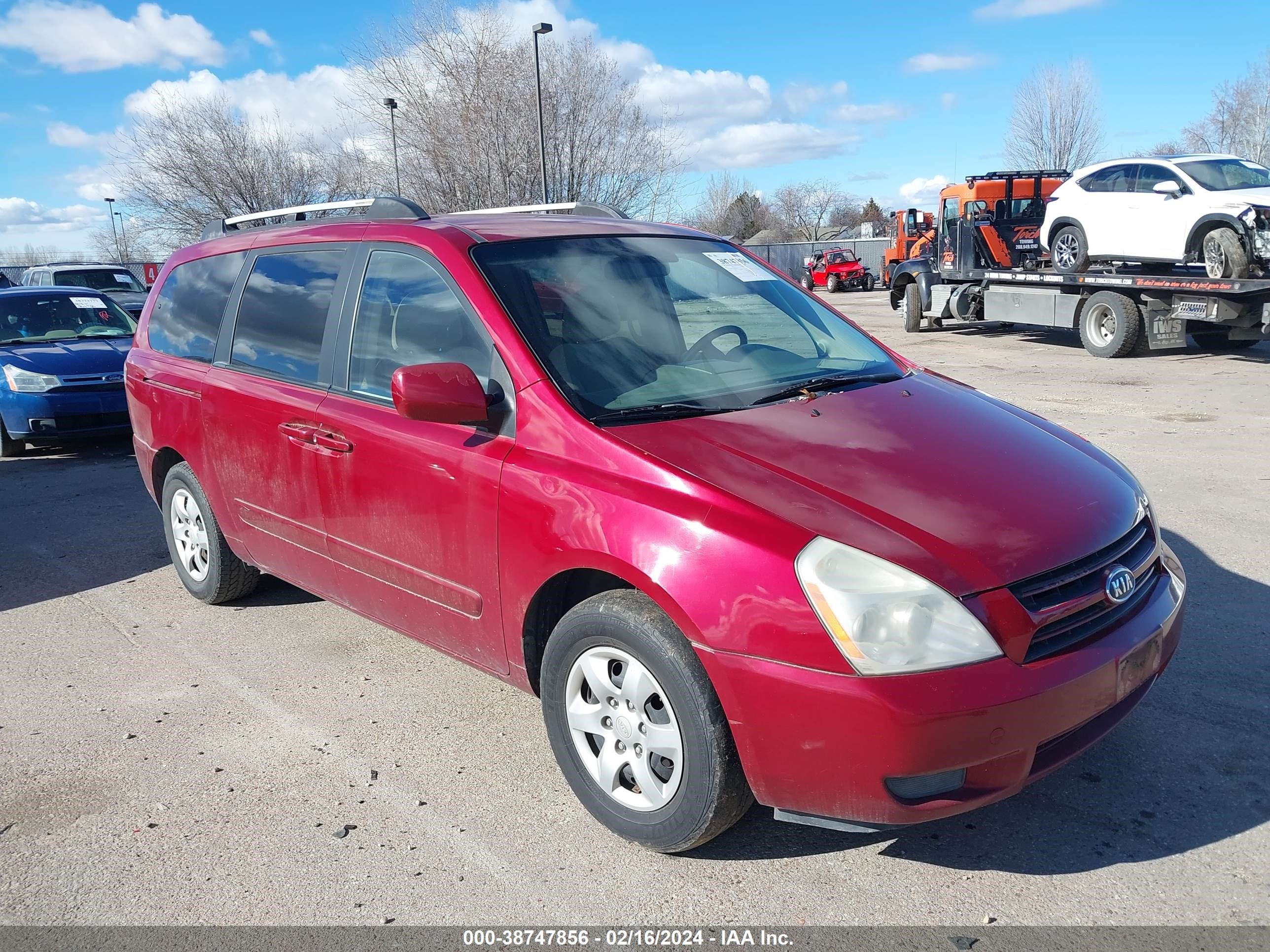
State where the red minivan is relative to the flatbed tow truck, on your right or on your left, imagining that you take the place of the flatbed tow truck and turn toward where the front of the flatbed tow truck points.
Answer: on your left

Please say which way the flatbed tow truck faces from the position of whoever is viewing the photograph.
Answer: facing away from the viewer and to the left of the viewer

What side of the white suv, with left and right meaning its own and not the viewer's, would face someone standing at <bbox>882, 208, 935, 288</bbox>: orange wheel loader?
back

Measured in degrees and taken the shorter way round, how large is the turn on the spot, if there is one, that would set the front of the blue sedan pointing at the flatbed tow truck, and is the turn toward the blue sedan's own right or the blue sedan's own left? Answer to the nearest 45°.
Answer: approximately 45° to the blue sedan's own left

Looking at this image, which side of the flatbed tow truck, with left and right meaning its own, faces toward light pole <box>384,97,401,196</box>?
front

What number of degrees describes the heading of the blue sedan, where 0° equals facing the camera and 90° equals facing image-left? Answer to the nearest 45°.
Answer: approximately 315°

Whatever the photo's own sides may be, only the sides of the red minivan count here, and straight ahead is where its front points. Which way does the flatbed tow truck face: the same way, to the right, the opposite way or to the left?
the opposite way

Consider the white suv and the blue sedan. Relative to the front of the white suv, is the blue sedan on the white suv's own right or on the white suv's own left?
on the white suv's own right

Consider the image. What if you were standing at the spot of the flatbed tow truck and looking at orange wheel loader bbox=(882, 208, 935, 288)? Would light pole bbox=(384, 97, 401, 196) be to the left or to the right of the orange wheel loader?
left

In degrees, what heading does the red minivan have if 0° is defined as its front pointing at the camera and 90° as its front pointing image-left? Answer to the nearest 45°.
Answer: approximately 315°

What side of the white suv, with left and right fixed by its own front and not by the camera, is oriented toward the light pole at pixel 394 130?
back

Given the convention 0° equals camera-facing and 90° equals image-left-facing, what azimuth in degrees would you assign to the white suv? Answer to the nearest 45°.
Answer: approximately 315°
